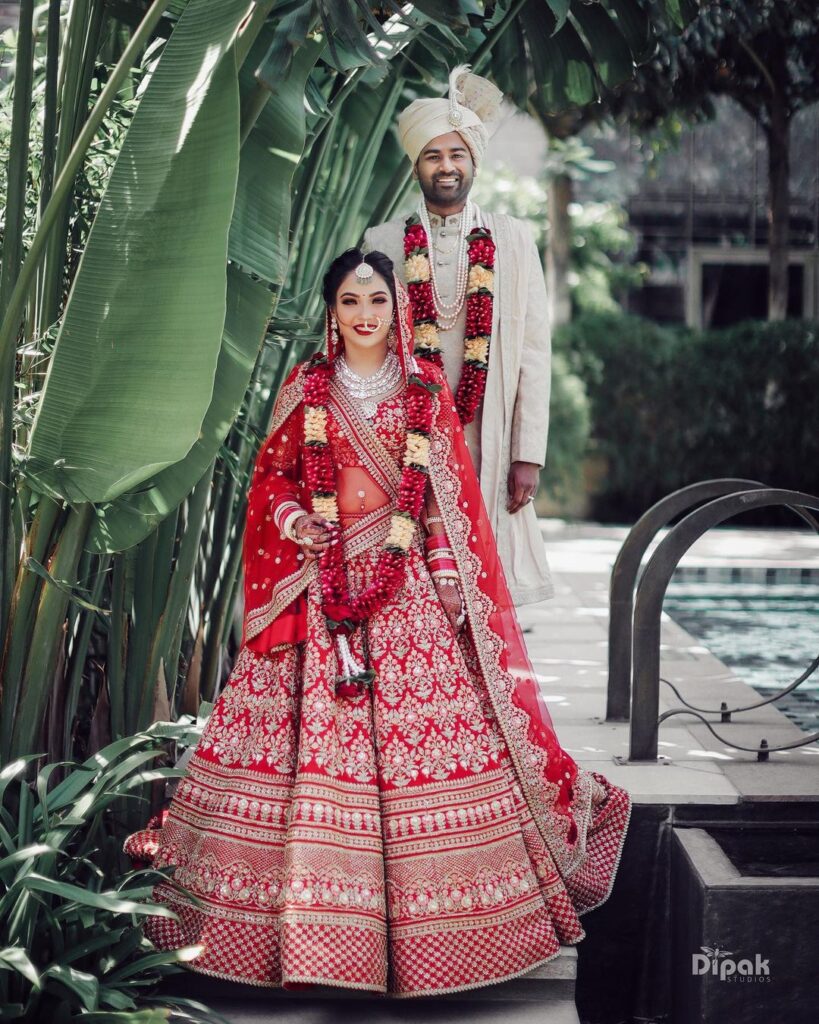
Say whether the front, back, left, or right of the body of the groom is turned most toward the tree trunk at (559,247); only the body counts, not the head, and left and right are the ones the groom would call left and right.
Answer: back

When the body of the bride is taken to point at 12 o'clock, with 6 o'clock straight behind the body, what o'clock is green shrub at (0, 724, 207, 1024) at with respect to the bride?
The green shrub is roughly at 2 o'clock from the bride.

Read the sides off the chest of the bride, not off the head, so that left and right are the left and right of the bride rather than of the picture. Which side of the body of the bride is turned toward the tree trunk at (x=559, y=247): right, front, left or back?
back

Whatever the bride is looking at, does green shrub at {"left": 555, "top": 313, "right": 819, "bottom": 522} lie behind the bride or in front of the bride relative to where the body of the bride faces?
behind

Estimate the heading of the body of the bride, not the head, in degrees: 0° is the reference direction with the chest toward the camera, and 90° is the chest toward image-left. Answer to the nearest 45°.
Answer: approximately 0°

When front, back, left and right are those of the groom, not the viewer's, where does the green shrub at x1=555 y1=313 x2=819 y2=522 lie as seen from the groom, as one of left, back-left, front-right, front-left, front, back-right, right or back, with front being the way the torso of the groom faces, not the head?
back

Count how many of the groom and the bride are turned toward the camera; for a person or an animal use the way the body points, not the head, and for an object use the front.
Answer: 2
